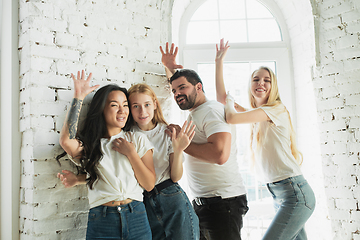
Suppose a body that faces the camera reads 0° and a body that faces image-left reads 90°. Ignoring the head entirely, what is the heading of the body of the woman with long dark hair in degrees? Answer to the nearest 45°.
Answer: approximately 0°

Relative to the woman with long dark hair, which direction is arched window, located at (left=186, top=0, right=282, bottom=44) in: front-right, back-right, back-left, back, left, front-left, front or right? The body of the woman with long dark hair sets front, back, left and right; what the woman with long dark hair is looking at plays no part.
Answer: back-left

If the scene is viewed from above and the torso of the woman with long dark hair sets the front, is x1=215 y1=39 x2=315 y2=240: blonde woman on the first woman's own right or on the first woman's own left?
on the first woman's own left

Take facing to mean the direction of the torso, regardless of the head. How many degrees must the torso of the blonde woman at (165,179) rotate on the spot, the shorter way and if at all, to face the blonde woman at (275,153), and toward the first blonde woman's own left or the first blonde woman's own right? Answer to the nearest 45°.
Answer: approximately 135° to the first blonde woman's own left
